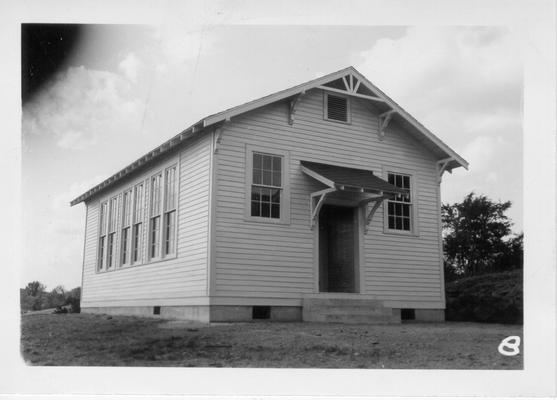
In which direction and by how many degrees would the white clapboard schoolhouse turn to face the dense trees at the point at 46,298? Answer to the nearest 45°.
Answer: approximately 135° to its right

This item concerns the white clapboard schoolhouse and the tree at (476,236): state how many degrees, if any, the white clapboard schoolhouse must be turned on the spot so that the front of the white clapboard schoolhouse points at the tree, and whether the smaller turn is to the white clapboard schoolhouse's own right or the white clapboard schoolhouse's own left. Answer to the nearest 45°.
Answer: approximately 45° to the white clapboard schoolhouse's own left

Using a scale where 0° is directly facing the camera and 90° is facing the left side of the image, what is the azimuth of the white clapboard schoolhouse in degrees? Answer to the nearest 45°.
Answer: approximately 315°
